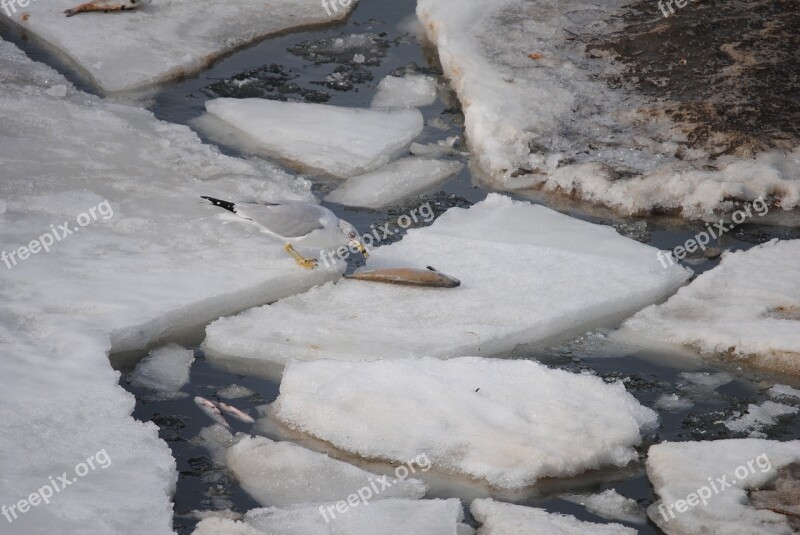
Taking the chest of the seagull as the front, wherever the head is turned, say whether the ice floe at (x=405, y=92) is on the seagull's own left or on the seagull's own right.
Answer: on the seagull's own left

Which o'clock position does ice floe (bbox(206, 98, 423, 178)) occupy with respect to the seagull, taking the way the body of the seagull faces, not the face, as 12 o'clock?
The ice floe is roughly at 9 o'clock from the seagull.

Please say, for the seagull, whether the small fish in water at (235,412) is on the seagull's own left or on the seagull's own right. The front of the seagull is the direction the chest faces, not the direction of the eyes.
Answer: on the seagull's own right

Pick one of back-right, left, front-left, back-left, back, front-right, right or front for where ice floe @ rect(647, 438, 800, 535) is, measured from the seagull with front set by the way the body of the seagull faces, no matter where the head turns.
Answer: front-right

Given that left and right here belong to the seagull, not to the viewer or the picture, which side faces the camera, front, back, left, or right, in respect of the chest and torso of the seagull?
right

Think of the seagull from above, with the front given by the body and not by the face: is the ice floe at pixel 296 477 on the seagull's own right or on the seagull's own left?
on the seagull's own right

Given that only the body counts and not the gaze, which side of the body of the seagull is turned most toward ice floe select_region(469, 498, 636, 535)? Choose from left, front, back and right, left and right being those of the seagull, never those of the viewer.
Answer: right

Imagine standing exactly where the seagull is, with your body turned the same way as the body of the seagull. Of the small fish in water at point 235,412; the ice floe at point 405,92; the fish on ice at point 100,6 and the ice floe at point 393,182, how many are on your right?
1

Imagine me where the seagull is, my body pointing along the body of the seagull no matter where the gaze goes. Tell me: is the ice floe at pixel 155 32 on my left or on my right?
on my left

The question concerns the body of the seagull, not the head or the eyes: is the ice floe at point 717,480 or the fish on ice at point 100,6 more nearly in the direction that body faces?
the ice floe

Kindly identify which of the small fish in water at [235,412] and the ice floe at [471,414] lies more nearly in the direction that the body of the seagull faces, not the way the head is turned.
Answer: the ice floe
